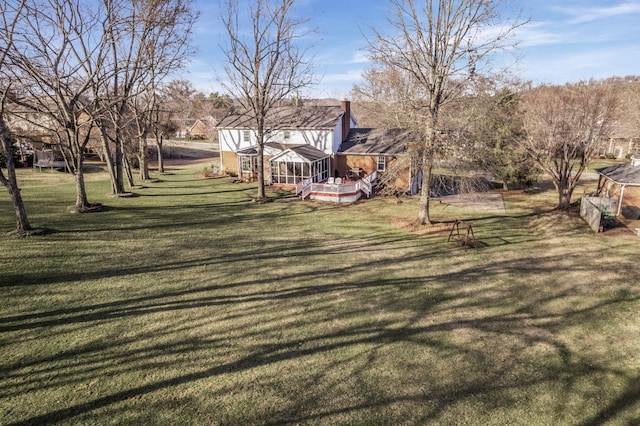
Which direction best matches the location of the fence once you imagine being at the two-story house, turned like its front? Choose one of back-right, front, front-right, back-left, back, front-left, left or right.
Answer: back-right

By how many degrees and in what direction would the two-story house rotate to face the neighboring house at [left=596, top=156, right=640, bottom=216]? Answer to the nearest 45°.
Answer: approximately 135° to its right

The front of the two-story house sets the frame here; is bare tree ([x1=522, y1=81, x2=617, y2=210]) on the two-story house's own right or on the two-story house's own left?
on the two-story house's own right

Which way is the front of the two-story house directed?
away from the camera

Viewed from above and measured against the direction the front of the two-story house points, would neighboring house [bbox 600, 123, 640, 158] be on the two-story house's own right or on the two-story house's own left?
on the two-story house's own right
